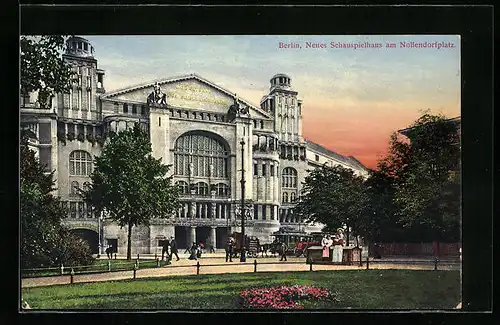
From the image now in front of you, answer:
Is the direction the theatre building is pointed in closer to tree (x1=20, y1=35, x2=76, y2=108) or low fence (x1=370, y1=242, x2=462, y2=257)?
the low fence

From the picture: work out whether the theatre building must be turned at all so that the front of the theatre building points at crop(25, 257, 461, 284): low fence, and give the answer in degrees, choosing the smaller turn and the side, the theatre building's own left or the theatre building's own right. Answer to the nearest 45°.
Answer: approximately 45° to the theatre building's own left

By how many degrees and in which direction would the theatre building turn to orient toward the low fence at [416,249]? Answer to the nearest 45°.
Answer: approximately 45° to its left

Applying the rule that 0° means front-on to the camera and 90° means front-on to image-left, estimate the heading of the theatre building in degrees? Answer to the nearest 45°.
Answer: approximately 315°

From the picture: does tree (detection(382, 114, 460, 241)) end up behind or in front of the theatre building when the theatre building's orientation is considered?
in front
